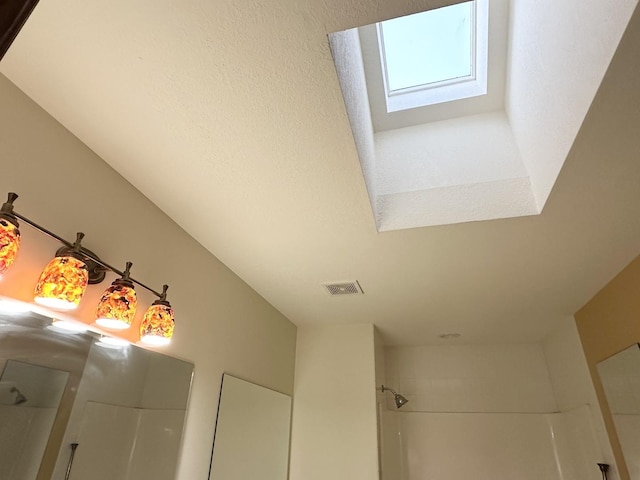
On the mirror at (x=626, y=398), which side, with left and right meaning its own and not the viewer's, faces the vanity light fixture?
front

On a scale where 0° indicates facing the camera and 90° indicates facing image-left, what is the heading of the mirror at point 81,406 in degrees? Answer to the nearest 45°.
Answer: approximately 315°

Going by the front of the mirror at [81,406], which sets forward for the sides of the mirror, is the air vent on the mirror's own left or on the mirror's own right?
on the mirror's own left

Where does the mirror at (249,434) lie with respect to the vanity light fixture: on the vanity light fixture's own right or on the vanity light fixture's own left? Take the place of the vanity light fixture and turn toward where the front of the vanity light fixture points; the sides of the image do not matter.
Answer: on the vanity light fixture's own left

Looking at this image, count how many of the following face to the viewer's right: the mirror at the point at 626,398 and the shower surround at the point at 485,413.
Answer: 0

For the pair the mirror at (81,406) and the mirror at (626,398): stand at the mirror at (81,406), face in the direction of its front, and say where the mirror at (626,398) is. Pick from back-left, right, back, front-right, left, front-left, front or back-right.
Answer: front-left

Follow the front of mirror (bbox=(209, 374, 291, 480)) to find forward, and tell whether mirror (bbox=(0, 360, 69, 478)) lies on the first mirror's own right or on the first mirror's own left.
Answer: on the first mirror's own right

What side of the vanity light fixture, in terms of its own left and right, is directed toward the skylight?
front

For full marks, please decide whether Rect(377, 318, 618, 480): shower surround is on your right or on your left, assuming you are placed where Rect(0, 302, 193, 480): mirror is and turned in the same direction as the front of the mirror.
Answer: on your left

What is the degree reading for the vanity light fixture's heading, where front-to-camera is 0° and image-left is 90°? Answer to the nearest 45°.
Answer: approximately 315°

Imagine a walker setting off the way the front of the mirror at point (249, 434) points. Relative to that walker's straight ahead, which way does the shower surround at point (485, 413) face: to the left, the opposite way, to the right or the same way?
to the right
